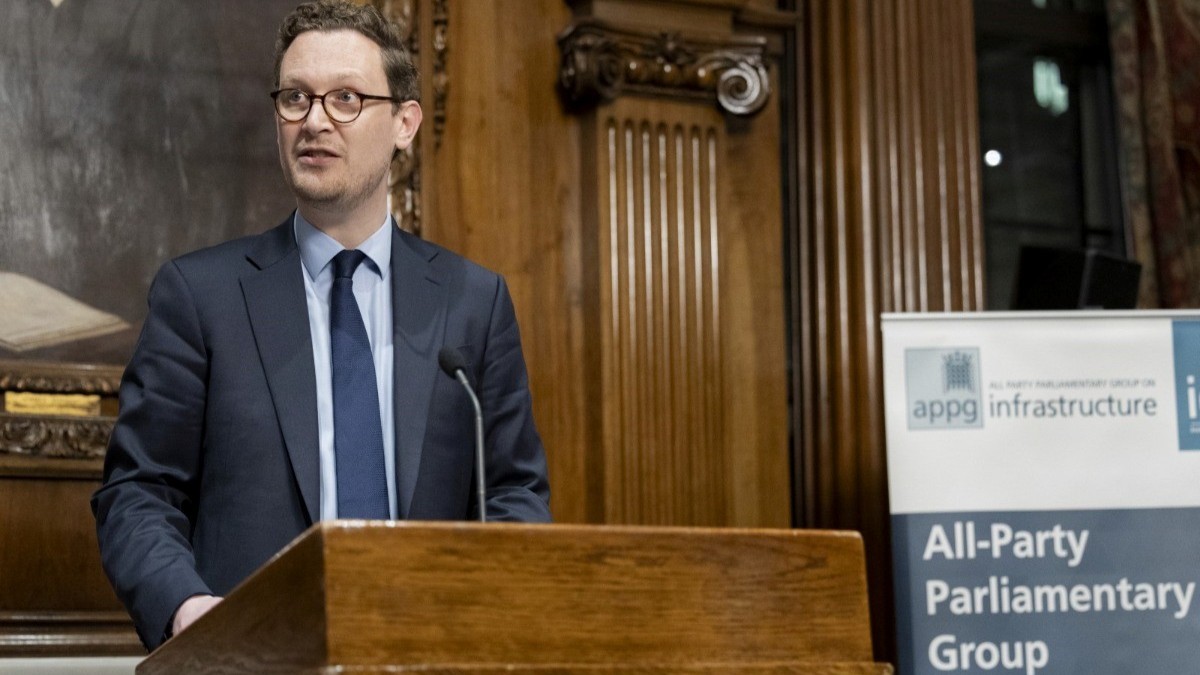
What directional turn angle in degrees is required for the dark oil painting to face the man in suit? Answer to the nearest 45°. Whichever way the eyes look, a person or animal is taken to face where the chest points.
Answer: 0° — it already faces them

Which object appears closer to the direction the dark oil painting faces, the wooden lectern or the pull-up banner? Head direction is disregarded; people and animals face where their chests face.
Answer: the wooden lectern

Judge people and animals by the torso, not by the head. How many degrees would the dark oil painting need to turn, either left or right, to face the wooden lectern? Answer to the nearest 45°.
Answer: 0° — it already faces it

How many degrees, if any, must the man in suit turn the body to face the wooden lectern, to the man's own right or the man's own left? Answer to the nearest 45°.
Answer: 0° — they already face it

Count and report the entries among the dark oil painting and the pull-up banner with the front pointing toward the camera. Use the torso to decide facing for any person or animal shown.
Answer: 2

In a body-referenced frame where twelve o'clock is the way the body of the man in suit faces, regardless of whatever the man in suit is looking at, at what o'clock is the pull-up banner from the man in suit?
The pull-up banner is roughly at 8 o'clock from the man in suit.

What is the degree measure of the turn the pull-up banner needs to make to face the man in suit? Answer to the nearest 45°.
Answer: approximately 45° to its right

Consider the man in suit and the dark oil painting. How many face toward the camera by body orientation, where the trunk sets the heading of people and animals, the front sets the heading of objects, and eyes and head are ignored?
2

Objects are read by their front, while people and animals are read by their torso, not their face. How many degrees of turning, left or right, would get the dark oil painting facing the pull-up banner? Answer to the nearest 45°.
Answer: approximately 90° to its left

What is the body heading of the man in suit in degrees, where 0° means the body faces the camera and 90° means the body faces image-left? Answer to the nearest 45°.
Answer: approximately 0°
